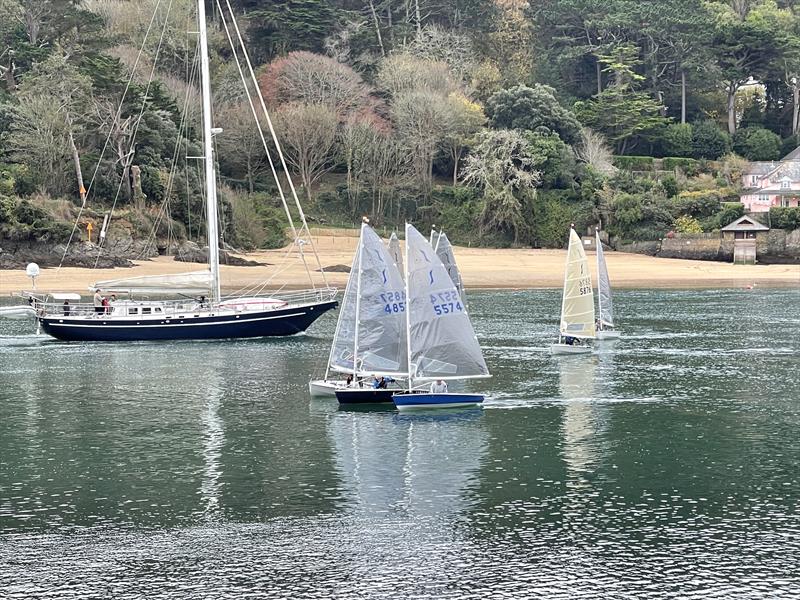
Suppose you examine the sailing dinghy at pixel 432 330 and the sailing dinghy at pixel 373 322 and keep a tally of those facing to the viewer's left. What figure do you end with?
2

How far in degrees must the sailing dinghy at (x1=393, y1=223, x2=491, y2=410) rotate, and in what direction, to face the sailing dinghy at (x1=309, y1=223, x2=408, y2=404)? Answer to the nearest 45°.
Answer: approximately 45° to its right

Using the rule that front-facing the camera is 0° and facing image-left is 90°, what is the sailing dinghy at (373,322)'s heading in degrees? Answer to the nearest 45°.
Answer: approximately 90°

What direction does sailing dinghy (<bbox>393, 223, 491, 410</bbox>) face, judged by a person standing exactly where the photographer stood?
facing to the left of the viewer

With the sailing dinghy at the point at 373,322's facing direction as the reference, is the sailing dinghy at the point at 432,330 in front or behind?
behind
